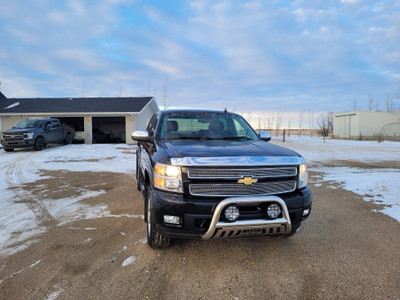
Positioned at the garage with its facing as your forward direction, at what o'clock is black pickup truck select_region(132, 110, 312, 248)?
The black pickup truck is roughly at 12 o'clock from the garage.

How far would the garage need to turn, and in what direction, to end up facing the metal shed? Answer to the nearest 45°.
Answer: approximately 90° to its left

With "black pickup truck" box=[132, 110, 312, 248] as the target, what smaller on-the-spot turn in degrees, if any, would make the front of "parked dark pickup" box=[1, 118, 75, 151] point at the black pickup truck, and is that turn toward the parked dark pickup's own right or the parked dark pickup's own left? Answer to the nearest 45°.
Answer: approximately 45° to the parked dark pickup's own left

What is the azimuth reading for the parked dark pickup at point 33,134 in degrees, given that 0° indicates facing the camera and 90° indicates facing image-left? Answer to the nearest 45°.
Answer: approximately 45°

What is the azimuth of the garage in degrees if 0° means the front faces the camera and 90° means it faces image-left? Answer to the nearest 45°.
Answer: approximately 0°

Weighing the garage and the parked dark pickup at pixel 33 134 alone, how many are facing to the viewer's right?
0
